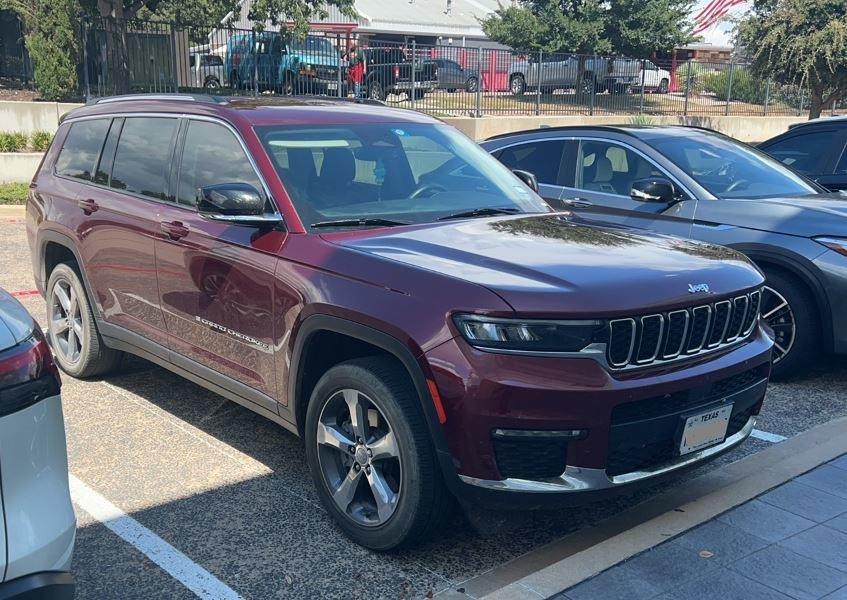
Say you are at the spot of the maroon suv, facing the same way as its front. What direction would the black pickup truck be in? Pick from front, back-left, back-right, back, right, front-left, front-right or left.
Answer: back-left

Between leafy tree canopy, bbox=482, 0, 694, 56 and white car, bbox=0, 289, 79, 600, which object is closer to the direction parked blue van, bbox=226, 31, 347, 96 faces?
the white car

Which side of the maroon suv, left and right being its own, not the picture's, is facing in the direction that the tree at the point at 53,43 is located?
back

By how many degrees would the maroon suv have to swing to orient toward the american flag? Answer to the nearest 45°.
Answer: approximately 135° to its left

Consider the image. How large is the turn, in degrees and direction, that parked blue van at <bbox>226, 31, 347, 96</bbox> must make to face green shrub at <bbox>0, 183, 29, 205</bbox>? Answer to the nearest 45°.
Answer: approximately 90° to its right

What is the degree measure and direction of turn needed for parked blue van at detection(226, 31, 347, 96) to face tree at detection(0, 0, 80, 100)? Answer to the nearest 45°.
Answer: approximately 135° to its right

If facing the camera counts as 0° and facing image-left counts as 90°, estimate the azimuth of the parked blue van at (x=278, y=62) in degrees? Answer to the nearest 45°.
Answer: approximately 315°

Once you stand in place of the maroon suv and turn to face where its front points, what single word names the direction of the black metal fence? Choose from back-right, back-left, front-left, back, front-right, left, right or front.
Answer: back-left

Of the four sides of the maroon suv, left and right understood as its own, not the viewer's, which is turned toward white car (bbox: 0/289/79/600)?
right

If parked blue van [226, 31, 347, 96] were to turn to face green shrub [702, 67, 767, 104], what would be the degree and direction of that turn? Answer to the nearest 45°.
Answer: approximately 90° to its left

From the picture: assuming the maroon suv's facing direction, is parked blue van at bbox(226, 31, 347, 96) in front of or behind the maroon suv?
behind

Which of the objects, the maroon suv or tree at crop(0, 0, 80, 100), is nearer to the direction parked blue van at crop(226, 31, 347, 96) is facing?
the maroon suv
